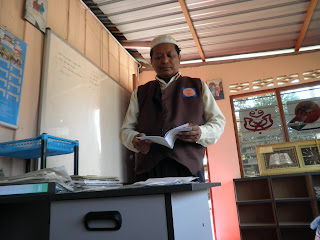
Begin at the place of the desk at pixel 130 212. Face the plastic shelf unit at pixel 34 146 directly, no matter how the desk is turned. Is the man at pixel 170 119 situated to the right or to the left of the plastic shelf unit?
right

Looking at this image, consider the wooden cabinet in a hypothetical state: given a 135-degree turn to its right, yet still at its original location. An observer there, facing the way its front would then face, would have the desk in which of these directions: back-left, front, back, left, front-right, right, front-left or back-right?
back-left

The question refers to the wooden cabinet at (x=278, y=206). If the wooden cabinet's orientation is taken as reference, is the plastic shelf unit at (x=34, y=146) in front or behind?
in front

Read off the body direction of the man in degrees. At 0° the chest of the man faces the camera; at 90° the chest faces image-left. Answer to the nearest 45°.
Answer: approximately 0°

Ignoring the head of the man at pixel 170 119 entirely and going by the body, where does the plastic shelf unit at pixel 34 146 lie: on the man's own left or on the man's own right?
on the man's own right

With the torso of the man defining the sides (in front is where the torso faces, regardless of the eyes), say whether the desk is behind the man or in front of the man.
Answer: in front

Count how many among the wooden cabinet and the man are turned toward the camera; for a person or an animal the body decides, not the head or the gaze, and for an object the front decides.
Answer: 2

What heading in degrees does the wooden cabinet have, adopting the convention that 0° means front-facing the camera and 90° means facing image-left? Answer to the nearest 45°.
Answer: approximately 0°
